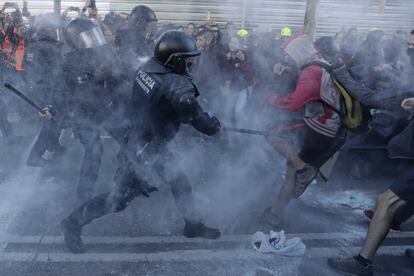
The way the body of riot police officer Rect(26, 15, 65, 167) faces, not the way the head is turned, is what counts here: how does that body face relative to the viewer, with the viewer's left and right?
facing to the right of the viewer

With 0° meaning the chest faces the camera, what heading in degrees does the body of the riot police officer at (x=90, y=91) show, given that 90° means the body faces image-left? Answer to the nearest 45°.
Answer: approximately 315°

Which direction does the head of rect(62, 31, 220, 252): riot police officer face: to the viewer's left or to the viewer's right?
to the viewer's right
